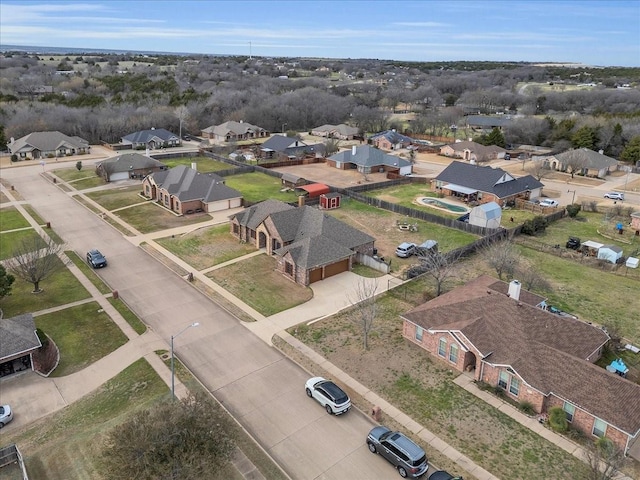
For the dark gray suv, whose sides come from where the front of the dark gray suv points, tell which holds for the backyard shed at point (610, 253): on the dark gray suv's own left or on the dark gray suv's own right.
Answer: on the dark gray suv's own right

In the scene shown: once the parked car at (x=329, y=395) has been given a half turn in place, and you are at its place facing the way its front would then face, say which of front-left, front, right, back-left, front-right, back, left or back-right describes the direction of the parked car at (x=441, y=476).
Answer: front

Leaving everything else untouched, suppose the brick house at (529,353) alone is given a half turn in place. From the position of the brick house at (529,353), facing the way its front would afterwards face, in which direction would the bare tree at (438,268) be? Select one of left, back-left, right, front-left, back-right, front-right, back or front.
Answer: left

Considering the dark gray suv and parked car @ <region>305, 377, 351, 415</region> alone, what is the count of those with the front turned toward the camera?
0

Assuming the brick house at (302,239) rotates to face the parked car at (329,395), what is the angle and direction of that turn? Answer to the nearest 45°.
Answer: approximately 45° to its left

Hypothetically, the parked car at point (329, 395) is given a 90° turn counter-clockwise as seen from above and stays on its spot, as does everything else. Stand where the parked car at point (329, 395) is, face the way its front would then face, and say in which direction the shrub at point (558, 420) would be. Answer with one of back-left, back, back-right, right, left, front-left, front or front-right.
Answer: back-left

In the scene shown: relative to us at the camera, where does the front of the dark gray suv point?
facing away from the viewer and to the left of the viewer

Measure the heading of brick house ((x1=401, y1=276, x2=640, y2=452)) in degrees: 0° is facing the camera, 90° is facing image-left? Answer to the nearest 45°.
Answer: approximately 45°

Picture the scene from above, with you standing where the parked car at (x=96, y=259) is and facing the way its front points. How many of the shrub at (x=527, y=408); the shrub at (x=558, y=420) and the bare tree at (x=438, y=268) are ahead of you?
3

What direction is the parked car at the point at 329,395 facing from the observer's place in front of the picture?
facing away from the viewer and to the left of the viewer

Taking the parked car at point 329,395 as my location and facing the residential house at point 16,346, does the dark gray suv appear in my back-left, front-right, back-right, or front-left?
back-left

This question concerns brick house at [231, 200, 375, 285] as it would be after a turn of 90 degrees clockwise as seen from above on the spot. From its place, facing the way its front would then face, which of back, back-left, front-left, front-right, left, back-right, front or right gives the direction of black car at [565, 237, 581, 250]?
back-right

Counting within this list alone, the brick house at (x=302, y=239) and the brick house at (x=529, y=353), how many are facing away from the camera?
0

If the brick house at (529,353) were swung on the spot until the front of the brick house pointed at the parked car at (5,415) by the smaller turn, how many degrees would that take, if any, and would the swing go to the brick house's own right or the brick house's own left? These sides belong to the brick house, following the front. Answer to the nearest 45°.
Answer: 0° — it already faces it

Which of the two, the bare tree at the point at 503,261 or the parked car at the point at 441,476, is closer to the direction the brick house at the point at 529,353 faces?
the parked car
